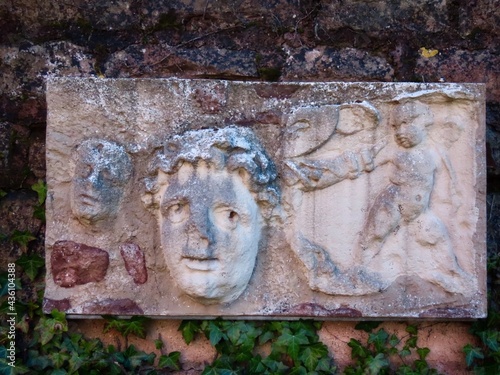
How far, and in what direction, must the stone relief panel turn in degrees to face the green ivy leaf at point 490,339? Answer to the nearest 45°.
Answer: approximately 90° to its left

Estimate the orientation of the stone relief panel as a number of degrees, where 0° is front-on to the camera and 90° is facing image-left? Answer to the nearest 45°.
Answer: approximately 0°

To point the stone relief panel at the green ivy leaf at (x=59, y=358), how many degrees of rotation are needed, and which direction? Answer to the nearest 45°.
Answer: approximately 90° to its right
